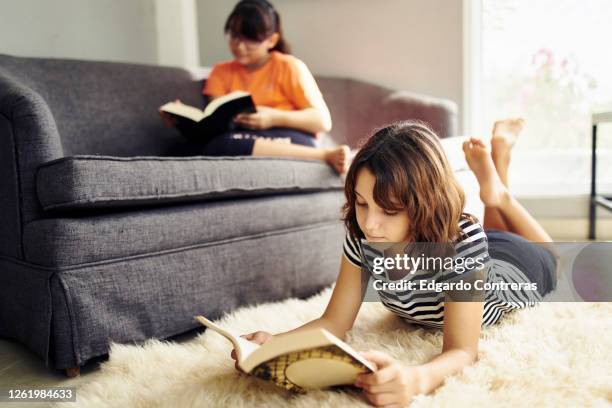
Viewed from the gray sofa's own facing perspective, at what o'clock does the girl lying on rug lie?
The girl lying on rug is roughly at 12 o'clock from the gray sofa.

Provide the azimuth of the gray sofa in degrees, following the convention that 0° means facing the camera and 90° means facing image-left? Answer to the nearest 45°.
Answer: approximately 315°
